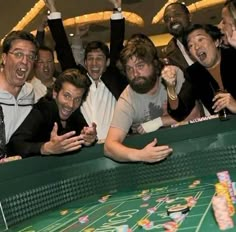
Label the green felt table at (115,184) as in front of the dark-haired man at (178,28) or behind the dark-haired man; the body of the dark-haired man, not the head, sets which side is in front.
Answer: in front

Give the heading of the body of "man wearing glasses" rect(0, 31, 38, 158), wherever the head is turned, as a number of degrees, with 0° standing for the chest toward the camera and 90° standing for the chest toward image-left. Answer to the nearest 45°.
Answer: approximately 315°

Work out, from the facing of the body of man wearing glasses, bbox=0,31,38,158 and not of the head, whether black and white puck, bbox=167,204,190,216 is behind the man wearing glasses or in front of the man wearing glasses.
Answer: in front

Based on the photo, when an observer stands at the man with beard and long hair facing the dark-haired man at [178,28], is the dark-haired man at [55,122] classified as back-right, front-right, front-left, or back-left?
back-left

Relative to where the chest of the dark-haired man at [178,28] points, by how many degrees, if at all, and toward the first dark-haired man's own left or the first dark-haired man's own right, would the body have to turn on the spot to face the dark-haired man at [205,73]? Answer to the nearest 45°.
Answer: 0° — they already face them

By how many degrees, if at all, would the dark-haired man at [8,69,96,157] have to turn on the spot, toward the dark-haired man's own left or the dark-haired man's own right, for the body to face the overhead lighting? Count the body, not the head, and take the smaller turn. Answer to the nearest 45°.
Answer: approximately 135° to the dark-haired man's own left

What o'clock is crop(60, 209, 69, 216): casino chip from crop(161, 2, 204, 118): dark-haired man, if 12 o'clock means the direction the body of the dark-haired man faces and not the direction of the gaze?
The casino chip is roughly at 1 o'clock from the dark-haired man.

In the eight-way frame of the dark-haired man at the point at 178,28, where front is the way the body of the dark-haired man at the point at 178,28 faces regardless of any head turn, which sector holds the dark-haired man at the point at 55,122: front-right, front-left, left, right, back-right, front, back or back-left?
front-right

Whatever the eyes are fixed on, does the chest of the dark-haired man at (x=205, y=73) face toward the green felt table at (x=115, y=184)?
yes

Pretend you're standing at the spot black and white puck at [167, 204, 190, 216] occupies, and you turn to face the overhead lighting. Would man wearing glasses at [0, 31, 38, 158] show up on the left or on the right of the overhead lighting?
left
